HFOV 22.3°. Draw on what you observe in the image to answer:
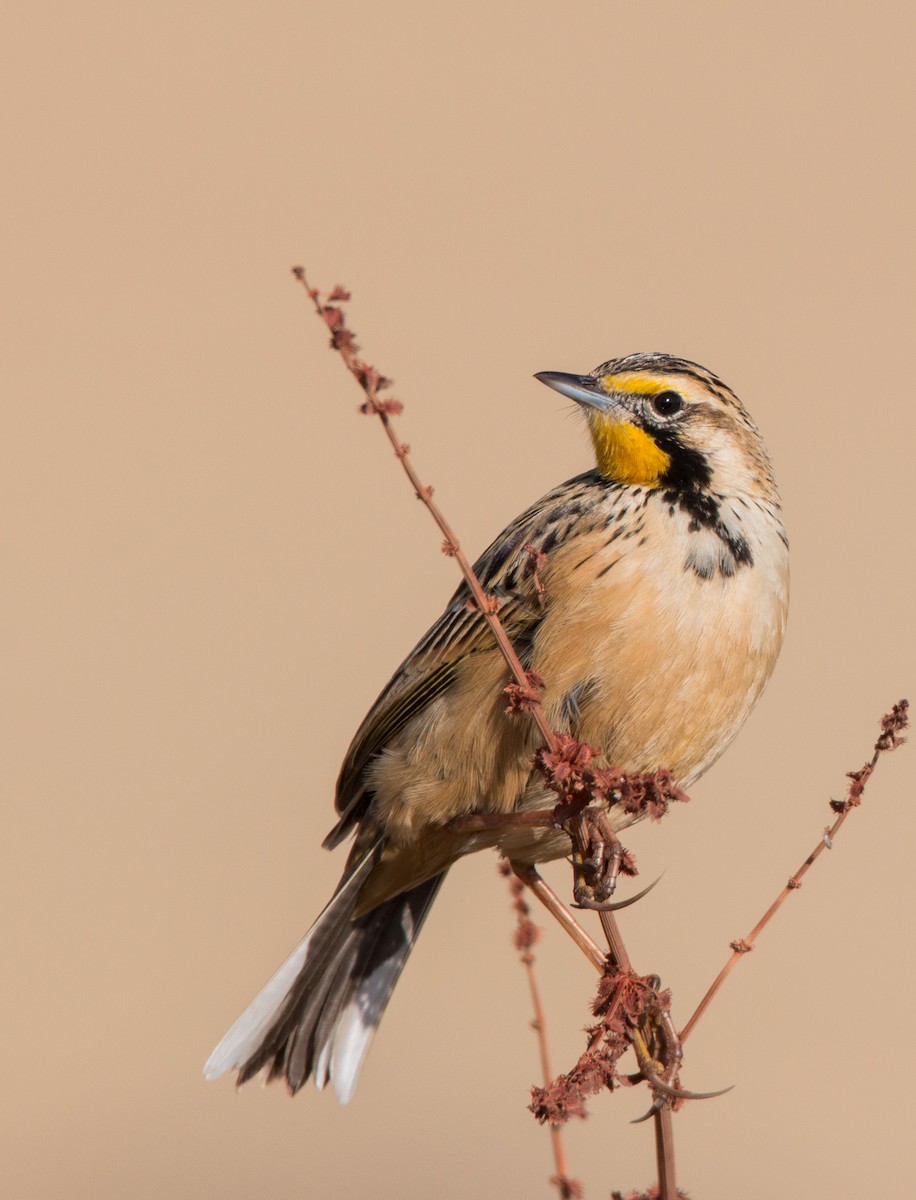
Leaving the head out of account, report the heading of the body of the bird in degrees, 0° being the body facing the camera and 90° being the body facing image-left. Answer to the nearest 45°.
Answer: approximately 315°

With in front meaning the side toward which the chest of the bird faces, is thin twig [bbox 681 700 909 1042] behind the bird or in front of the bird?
in front
